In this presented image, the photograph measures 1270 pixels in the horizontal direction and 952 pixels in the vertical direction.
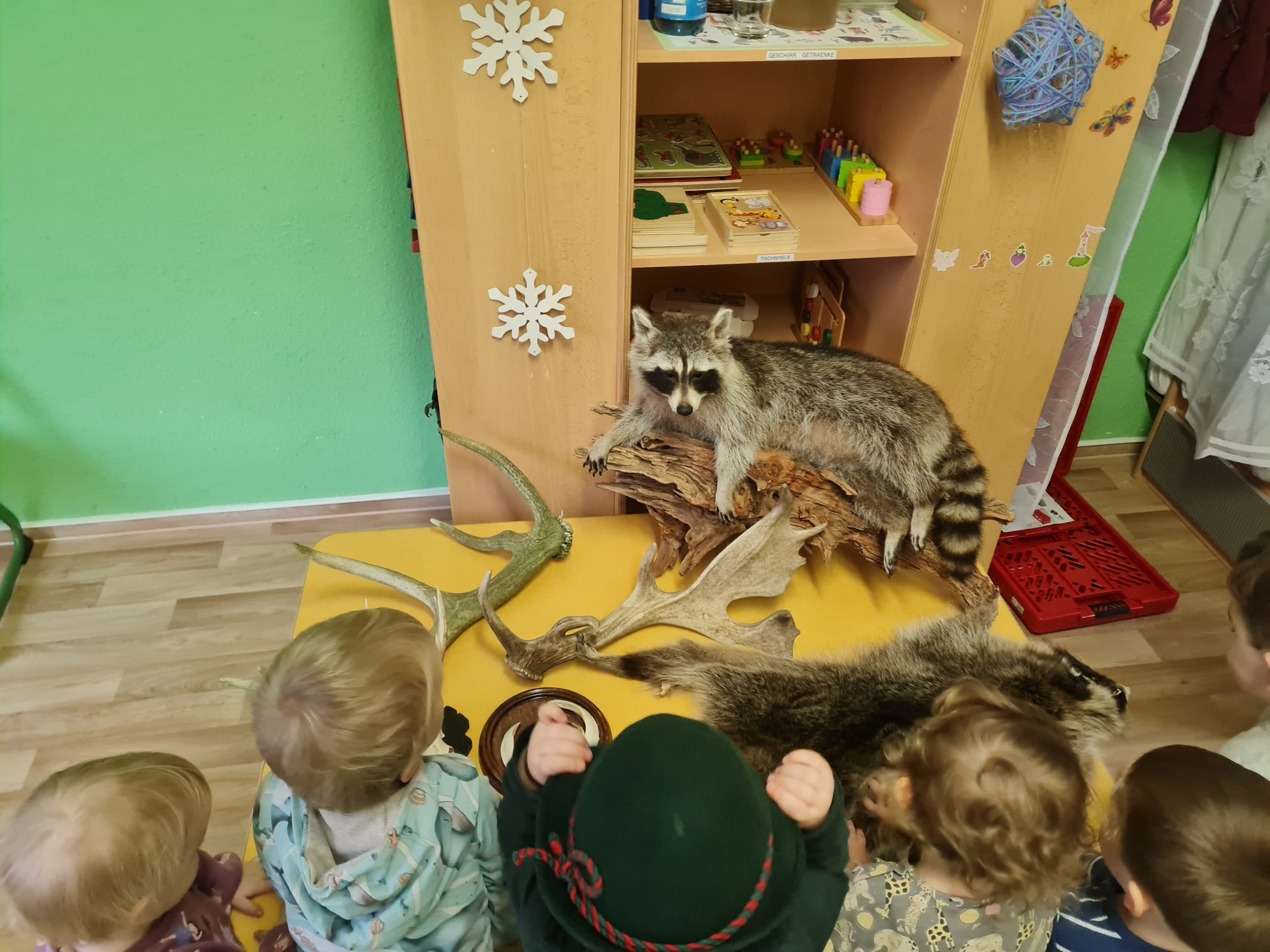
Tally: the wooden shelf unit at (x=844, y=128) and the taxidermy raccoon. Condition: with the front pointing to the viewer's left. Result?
1

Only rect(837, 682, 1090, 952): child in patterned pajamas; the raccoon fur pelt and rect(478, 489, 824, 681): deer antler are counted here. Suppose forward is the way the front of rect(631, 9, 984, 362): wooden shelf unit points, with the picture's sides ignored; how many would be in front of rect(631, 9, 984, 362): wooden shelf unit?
3

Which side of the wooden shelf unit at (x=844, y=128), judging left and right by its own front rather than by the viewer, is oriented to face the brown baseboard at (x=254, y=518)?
right

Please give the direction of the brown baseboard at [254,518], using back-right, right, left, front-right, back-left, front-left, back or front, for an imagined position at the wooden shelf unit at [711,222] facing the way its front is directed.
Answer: right

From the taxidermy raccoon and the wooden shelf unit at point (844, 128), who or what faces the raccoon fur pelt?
the wooden shelf unit

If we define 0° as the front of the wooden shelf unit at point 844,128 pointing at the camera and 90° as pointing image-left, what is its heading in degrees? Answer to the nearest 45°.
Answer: approximately 0°

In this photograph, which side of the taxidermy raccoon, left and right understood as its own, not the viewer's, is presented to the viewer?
left

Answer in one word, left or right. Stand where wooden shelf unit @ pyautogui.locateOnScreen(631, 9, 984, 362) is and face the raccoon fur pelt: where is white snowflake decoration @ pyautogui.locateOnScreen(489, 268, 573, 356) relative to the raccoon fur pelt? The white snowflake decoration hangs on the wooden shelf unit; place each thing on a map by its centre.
right

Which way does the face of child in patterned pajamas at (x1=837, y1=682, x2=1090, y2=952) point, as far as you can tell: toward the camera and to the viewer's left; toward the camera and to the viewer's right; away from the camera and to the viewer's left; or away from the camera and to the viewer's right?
away from the camera and to the viewer's left

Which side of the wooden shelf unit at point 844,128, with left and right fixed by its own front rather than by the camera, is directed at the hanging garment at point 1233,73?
left

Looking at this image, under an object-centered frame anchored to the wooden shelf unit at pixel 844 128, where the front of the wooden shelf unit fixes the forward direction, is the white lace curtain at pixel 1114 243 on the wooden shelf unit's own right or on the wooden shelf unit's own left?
on the wooden shelf unit's own left
